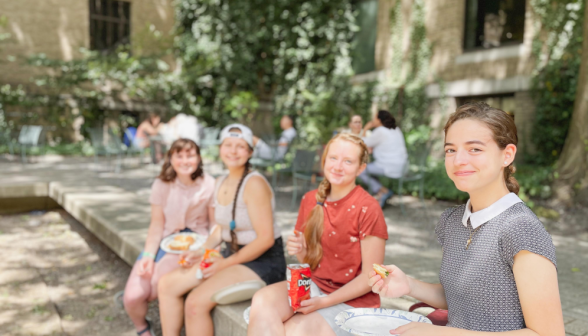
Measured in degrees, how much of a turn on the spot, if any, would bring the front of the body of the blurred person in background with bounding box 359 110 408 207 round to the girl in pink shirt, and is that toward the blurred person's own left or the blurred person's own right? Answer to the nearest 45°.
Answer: approximately 90° to the blurred person's own left

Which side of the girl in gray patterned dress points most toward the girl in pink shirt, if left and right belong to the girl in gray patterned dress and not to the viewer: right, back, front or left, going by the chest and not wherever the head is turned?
right

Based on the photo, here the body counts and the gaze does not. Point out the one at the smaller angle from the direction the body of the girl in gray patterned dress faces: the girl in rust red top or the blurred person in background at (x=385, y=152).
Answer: the girl in rust red top

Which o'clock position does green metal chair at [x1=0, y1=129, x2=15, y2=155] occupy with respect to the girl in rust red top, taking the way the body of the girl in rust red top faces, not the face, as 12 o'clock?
The green metal chair is roughly at 3 o'clock from the girl in rust red top.

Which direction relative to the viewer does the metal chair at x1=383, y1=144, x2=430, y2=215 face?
to the viewer's left

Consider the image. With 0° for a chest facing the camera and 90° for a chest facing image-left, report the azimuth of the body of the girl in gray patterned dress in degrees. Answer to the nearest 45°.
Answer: approximately 45°

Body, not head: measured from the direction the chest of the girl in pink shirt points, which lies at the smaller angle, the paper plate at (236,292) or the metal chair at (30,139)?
the paper plate

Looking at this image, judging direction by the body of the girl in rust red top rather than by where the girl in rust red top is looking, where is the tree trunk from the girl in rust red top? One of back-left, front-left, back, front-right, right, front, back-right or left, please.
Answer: back
